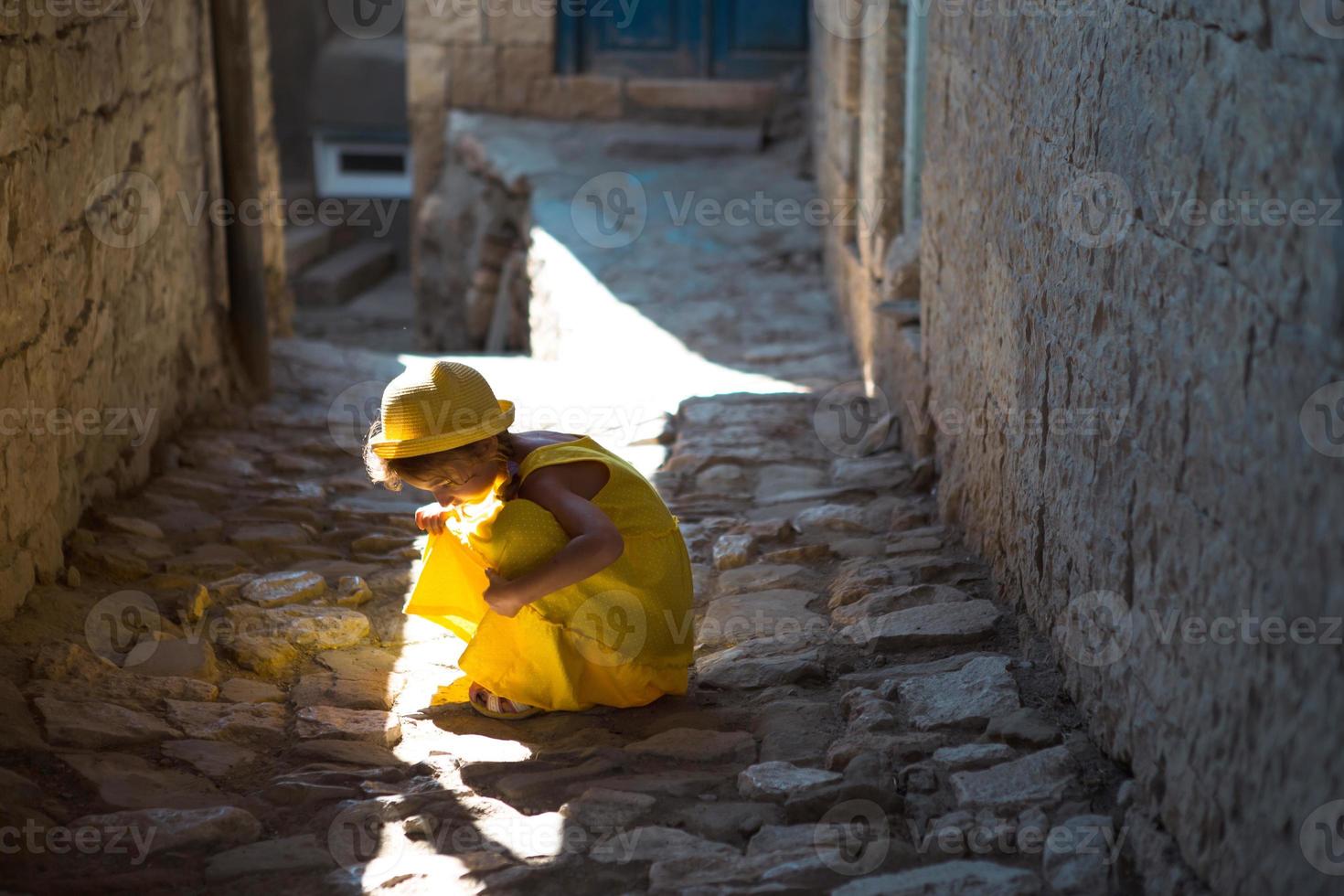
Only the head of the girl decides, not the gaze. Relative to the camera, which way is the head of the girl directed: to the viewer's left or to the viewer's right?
to the viewer's left

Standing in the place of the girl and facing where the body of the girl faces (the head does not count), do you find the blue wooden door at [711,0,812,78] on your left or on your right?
on your right

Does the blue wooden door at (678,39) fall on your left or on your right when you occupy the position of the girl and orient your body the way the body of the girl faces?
on your right

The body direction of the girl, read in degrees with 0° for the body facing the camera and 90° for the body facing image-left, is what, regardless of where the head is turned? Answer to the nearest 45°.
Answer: approximately 90°
